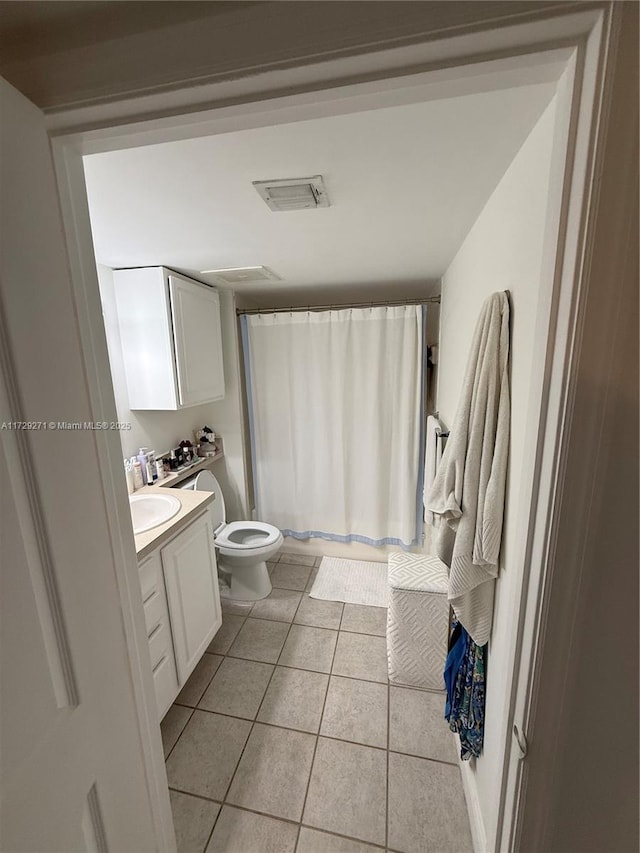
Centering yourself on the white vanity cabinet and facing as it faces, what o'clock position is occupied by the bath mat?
The bath mat is roughly at 10 o'clock from the white vanity cabinet.

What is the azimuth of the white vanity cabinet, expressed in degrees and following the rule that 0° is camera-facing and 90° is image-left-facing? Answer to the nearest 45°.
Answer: approximately 315°

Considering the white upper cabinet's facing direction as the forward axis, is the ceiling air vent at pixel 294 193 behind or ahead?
ahead

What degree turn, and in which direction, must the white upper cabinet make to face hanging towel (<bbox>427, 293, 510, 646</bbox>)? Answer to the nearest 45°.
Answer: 0° — it already faces it

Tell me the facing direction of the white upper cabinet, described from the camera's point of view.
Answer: facing the viewer and to the right of the viewer

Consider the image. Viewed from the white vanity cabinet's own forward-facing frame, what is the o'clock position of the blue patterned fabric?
The blue patterned fabric is roughly at 12 o'clock from the white vanity cabinet.

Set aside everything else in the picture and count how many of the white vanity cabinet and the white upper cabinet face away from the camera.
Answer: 0

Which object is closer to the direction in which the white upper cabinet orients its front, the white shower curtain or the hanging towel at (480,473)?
the hanging towel
